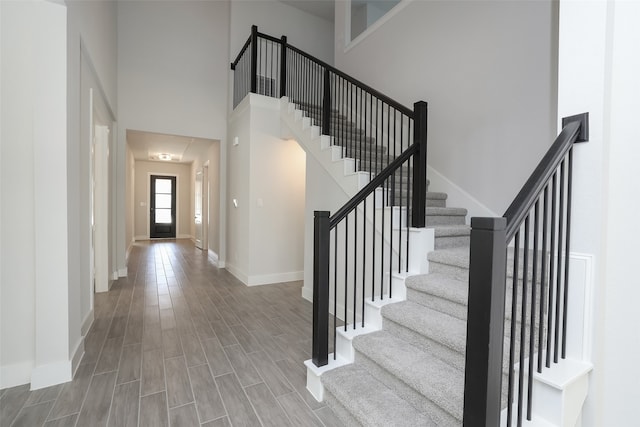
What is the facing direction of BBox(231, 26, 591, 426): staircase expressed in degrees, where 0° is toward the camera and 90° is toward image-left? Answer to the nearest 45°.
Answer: approximately 45°

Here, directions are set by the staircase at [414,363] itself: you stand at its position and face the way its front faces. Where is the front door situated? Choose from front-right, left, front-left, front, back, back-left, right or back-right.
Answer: right

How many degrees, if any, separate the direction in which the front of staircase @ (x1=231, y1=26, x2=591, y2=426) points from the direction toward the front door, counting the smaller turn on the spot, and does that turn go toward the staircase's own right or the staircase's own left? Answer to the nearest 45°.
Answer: approximately 90° to the staircase's own right

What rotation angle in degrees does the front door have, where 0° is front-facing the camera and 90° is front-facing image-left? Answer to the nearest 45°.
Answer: approximately 0°

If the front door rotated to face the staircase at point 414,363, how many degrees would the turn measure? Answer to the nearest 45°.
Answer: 0° — it already faces it
